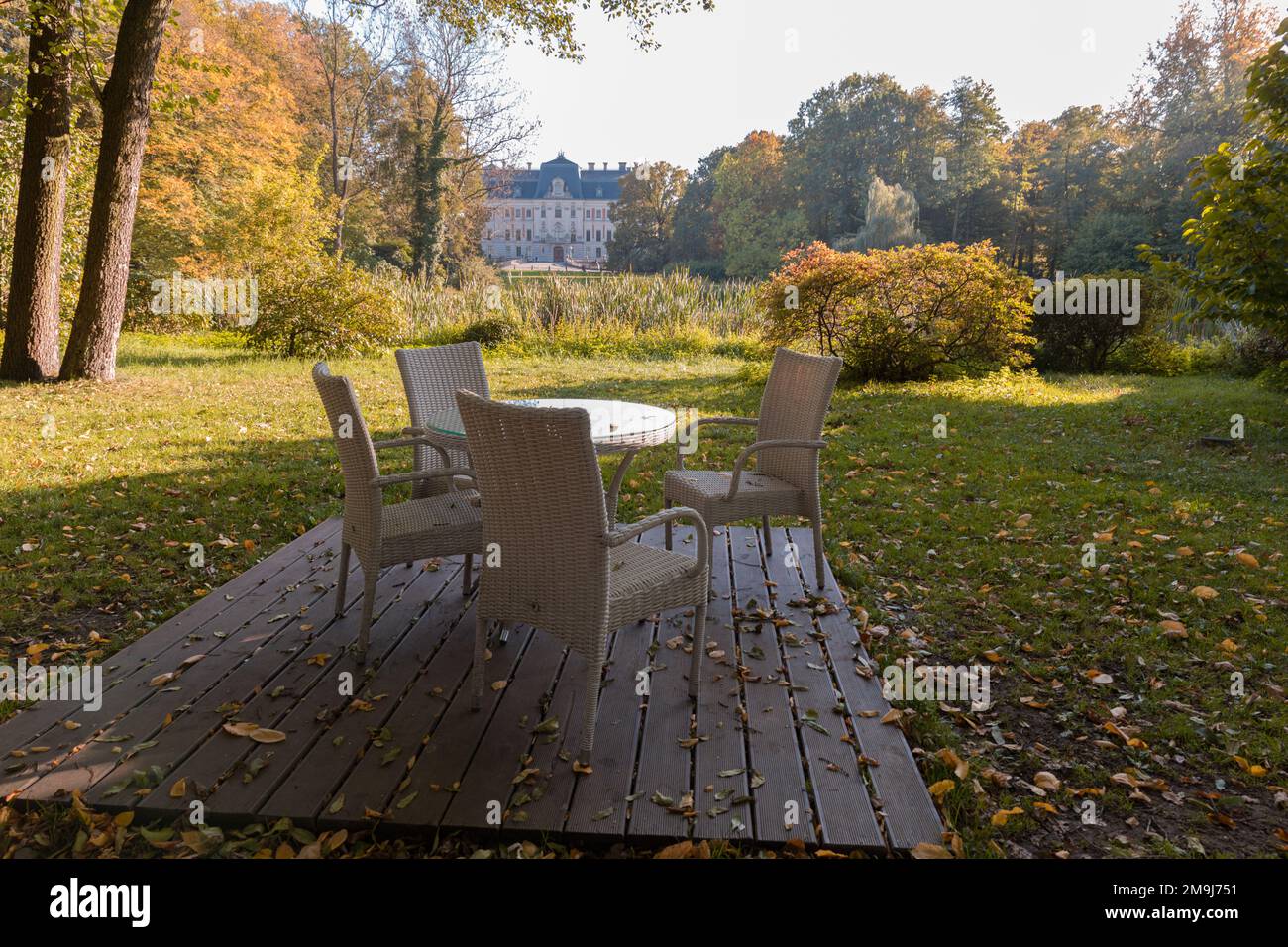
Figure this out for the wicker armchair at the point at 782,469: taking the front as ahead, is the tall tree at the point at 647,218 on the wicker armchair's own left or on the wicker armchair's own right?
on the wicker armchair's own right

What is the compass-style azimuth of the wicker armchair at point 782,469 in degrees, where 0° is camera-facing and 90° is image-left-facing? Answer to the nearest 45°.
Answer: approximately 45°

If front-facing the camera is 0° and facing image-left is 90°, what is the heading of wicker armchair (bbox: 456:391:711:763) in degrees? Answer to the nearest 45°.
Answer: approximately 225°

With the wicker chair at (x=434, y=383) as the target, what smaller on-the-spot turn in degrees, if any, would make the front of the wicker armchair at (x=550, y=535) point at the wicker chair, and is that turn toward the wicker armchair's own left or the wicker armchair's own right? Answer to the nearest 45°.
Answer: approximately 45° to the wicker armchair's own left

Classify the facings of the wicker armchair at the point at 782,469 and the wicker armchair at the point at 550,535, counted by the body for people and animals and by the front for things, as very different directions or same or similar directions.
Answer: very different directions

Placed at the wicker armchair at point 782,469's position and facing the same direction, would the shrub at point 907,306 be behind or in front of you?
behind

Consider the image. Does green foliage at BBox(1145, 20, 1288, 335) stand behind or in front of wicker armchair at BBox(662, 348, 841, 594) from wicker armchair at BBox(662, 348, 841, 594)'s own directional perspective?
behind

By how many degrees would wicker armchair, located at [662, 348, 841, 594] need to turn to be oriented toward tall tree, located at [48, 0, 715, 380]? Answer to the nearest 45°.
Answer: approximately 90° to its right

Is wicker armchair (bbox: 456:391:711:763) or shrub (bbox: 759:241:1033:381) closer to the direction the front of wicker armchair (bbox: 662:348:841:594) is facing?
the wicker armchair

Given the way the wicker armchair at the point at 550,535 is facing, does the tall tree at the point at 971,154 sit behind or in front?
in front

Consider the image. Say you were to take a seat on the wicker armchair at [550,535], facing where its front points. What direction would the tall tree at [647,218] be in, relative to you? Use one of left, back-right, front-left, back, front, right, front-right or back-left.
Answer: front-left
